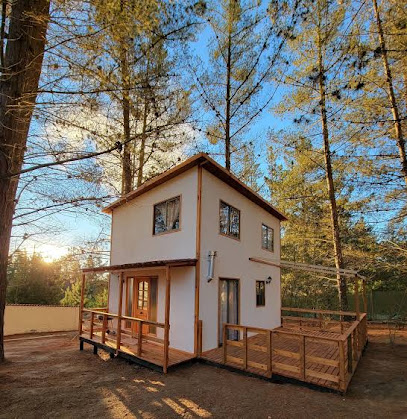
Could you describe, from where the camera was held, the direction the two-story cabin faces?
facing the viewer and to the left of the viewer
